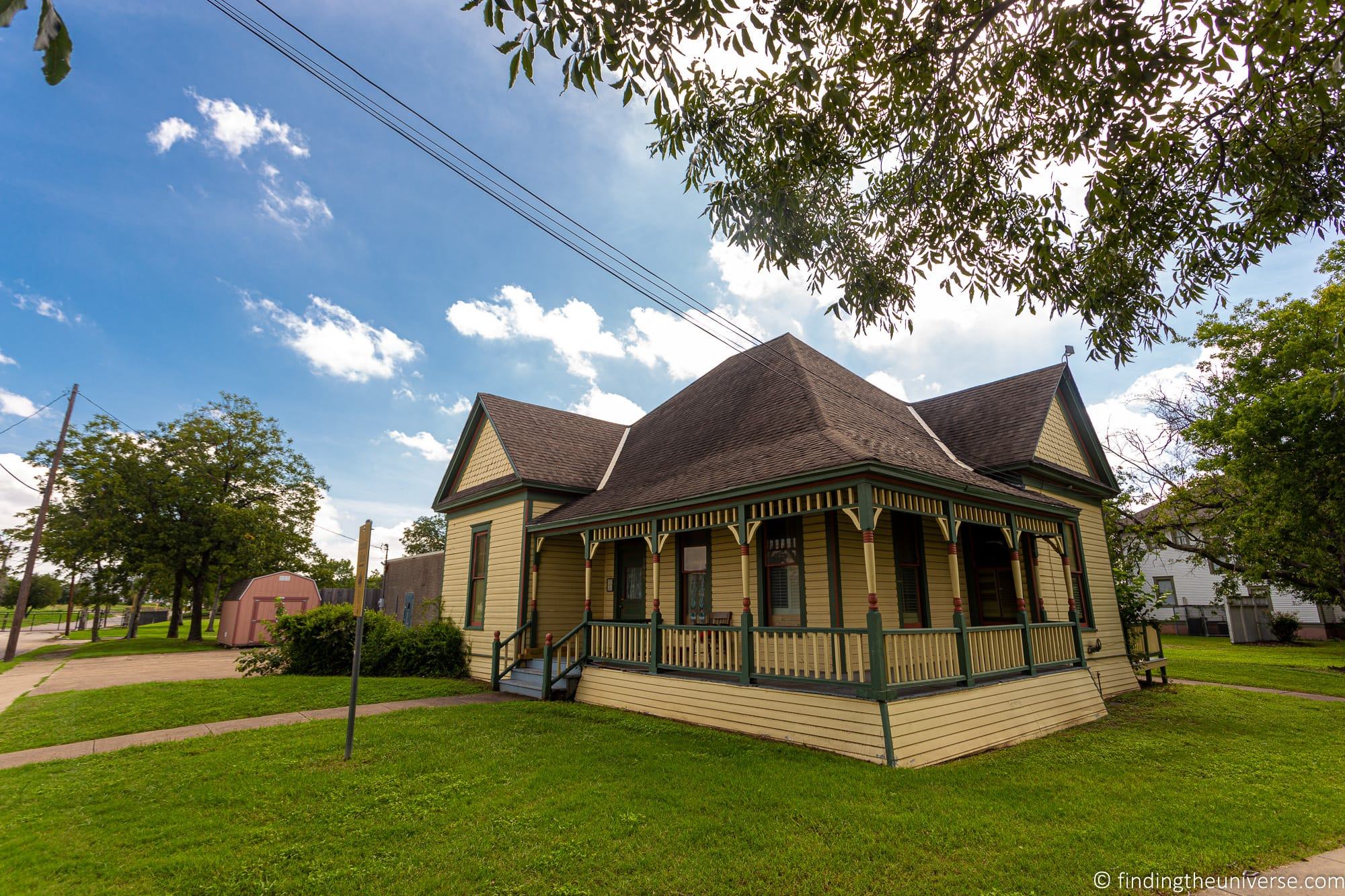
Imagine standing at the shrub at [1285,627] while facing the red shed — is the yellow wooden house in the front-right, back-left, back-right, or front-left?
front-left

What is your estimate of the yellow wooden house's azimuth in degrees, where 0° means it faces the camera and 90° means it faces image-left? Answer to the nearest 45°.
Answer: approximately 45°

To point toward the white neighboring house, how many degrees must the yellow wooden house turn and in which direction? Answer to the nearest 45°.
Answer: approximately 180°

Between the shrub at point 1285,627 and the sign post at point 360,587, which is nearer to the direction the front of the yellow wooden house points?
the sign post

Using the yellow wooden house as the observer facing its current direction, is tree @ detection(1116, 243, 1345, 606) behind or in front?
behind

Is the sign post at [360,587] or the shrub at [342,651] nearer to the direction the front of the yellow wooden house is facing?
the sign post

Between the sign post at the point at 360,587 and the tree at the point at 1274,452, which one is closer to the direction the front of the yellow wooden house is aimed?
the sign post

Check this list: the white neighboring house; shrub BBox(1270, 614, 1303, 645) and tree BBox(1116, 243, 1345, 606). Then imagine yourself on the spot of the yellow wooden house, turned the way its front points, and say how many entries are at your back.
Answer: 3

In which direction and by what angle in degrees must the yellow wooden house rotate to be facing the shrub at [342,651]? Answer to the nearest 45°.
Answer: approximately 45° to its right

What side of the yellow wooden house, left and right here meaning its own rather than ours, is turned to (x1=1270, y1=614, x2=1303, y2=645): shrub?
back

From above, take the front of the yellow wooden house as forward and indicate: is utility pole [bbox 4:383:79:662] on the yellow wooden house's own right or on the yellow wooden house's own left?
on the yellow wooden house's own right

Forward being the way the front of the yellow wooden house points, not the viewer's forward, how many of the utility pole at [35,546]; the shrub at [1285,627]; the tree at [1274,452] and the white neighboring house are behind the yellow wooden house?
3

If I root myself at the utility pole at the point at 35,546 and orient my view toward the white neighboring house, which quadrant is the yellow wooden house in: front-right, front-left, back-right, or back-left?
front-right

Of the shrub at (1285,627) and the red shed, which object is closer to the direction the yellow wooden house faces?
the red shed

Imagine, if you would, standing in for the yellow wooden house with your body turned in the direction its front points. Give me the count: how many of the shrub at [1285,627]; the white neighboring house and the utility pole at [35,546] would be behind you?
2

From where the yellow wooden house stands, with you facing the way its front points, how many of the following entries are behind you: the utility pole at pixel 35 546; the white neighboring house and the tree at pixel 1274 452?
2
